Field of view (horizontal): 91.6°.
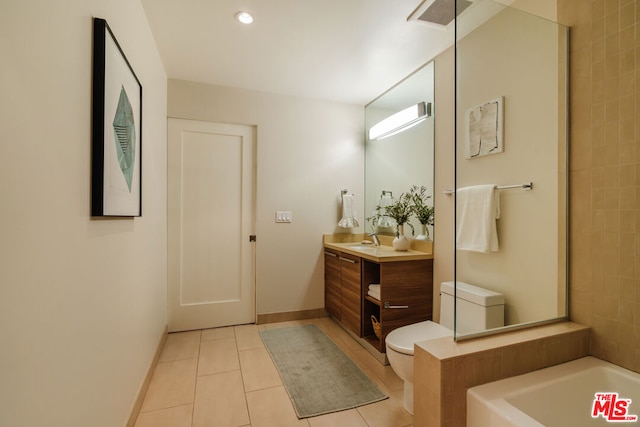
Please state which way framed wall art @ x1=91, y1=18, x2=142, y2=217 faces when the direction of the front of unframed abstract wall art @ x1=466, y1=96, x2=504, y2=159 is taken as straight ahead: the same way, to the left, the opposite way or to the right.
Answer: the opposite way

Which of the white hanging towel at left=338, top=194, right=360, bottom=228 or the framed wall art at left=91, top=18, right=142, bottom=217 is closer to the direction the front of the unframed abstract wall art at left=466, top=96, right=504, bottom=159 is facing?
the framed wall art

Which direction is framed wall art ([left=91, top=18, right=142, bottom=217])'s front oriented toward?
to the viewer's right

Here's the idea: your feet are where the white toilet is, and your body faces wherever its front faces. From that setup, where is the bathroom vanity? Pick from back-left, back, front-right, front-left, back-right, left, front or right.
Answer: right

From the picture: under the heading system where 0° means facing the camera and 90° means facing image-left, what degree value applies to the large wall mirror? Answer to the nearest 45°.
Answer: approximately 45°

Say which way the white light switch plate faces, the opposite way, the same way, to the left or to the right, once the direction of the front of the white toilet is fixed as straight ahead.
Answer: to the left

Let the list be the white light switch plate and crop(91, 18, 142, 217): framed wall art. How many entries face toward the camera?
1

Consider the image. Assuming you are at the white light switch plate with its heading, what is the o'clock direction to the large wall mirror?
The large wall mirror is roughly at 10 o'clock from the white light switch plate.

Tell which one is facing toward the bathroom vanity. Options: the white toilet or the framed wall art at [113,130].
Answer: the framed wall art

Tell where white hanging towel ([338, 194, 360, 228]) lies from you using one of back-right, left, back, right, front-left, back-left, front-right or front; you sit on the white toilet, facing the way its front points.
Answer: right

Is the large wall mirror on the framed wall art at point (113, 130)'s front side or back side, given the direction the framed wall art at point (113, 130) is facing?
on the front side

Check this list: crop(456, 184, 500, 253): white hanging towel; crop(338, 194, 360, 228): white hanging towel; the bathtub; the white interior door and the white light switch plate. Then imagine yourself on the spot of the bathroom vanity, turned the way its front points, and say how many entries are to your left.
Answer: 2

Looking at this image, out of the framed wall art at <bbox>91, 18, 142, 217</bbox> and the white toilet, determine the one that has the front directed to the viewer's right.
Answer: the framed wall art

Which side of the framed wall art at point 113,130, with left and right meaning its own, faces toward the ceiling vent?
front

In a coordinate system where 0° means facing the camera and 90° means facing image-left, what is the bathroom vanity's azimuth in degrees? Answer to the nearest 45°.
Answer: approximately 45°

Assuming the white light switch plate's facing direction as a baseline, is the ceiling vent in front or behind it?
in front
